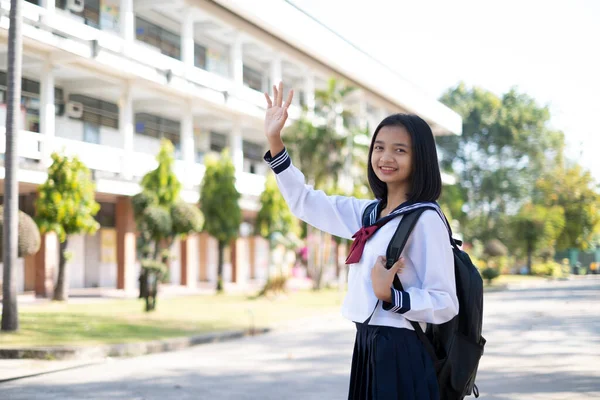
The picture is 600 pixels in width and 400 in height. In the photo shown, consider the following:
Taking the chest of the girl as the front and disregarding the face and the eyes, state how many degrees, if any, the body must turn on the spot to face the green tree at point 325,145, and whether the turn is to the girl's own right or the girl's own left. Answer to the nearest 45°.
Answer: approximately 135° to the girl's own right

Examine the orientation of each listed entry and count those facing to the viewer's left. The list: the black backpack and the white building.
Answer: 0

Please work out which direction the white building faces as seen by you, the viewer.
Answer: facing the viewer and to the right of the viewer

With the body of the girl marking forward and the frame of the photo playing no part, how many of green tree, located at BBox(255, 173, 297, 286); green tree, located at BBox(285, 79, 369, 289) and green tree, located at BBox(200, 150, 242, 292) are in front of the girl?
0

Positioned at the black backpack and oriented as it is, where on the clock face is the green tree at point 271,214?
The green tree is roughly at 10 o'clock from the black backpack.

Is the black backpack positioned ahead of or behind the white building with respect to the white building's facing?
ahead

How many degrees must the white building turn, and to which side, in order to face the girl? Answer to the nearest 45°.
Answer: approximately 45° to its right

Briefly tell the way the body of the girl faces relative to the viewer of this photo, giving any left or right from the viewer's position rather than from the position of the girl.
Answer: facing the viewer and to the left of the viewer

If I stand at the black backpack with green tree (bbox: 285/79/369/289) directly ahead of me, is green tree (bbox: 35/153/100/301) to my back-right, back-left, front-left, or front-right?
front-left

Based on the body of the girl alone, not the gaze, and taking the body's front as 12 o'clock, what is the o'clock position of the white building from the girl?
The white building is roughly at 4 o'clock from the girl.

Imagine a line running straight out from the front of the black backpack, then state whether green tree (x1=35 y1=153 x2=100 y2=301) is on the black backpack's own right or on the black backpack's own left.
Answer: on the black backpack's own left

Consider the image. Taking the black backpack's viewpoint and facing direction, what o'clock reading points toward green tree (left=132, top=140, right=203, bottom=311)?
The green tree is roughly at 10 o'clock from the black backpack.

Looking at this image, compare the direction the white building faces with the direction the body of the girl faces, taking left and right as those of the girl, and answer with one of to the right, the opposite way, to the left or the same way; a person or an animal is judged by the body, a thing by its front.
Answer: to the left

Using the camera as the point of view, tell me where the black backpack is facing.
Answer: facing away from the viewer and to the right of the viewer

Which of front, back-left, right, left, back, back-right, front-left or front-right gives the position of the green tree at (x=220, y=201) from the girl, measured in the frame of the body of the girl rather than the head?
back-right
